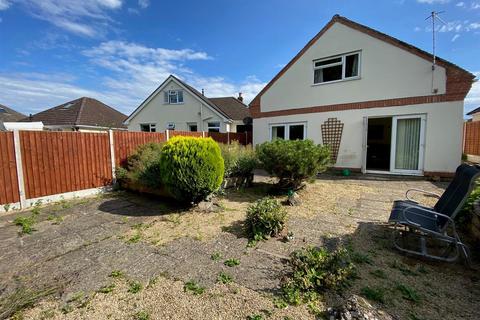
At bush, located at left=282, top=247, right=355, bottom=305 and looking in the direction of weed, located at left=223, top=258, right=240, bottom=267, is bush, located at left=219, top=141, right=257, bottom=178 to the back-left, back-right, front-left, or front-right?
front-right

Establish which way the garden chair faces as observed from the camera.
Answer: facing to the left of the viewer

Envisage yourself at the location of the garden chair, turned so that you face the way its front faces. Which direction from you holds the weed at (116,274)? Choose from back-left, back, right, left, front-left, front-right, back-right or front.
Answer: front-left

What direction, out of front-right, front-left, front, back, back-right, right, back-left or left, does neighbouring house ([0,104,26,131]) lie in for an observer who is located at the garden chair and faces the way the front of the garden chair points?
front

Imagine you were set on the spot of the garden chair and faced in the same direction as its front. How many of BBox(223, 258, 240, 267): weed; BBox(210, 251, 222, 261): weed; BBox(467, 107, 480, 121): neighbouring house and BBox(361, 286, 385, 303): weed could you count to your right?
1

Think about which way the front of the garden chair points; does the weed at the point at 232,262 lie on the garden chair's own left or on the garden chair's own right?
on the garden chair's own left

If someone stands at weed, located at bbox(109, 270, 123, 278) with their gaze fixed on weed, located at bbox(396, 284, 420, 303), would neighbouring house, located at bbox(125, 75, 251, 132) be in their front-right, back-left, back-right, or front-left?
back-left

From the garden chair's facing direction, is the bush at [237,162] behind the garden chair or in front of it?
in front

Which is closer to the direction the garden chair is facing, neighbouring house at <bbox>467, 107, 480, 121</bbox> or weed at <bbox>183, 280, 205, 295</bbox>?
the weed

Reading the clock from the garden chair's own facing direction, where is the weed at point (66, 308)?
The weed is roughly at 10 o'clock from the garden chair.

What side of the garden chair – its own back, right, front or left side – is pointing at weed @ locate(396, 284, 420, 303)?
left

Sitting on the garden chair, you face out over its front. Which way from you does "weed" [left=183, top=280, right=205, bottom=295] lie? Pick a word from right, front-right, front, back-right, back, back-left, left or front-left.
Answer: front-left

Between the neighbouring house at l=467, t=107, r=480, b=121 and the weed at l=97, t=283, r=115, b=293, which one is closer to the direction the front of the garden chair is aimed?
the weed

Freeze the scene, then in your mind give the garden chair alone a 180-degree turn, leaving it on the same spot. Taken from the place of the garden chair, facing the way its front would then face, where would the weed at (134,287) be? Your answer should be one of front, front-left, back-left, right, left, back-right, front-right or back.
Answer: back-right

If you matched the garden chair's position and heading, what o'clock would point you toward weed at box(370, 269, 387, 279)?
The weed is roughly at 10 o'clock from the garden chair.

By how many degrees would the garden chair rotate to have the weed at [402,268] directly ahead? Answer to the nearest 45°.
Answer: approximately 90° to its left

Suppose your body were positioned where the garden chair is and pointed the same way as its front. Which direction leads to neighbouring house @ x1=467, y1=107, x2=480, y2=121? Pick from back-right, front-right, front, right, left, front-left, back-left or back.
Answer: right
